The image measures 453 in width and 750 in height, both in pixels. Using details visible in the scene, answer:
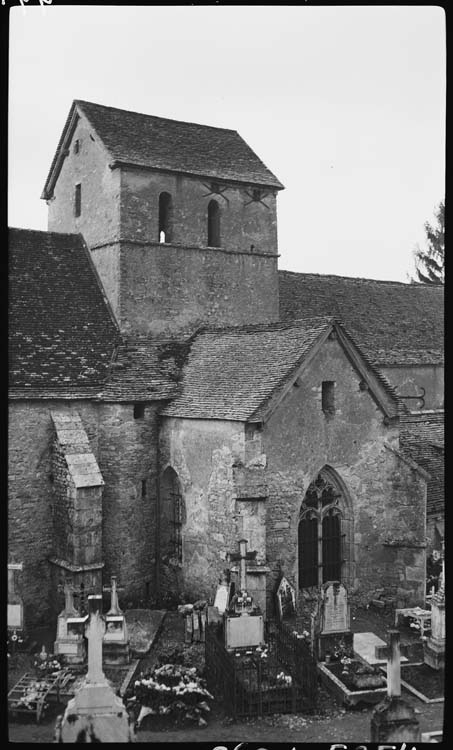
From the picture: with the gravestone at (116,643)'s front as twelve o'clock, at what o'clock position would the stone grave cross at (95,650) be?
The stone grave cross is roughly at 12 o'clock from the gravestone.

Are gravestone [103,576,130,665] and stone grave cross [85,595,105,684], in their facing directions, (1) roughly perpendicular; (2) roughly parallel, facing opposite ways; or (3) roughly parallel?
roughly parallel

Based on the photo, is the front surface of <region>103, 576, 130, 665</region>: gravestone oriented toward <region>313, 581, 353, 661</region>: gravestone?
no

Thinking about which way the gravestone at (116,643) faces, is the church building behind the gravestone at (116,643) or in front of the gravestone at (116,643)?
behind

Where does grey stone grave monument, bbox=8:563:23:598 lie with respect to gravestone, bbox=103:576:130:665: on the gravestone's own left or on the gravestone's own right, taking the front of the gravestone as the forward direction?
on the gravestone's own right

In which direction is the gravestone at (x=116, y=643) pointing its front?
toward the camera

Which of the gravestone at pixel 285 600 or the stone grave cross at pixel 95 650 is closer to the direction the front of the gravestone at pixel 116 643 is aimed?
the stone grave cross

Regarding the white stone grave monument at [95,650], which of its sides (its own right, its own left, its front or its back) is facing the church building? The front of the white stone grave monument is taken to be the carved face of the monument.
back

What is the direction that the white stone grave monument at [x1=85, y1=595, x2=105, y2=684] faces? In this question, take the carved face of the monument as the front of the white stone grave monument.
toward the camera

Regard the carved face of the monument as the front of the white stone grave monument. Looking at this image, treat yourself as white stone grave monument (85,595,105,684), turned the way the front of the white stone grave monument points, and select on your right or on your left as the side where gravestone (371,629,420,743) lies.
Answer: on your left

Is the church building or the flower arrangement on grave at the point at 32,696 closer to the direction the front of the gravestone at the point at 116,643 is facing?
the flower arrangement on grave

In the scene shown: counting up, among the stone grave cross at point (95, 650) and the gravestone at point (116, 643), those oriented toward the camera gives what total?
2

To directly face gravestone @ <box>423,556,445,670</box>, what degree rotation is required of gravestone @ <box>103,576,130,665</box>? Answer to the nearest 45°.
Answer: approximately 90° to its left
